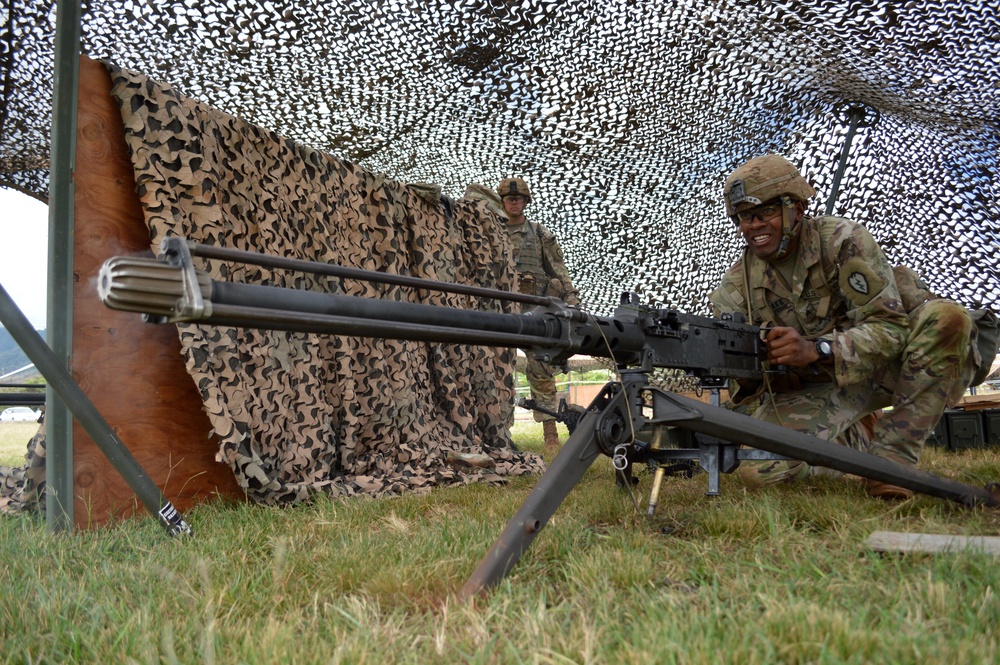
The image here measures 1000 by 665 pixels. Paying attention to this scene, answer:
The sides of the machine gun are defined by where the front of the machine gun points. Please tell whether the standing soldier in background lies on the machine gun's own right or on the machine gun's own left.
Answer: on the machine gun's own right

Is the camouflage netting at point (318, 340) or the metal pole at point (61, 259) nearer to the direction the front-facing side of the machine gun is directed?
the metal pole

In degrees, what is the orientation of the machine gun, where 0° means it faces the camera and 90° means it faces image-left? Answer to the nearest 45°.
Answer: approximately 45°

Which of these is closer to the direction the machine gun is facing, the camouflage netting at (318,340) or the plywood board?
the plywood board
